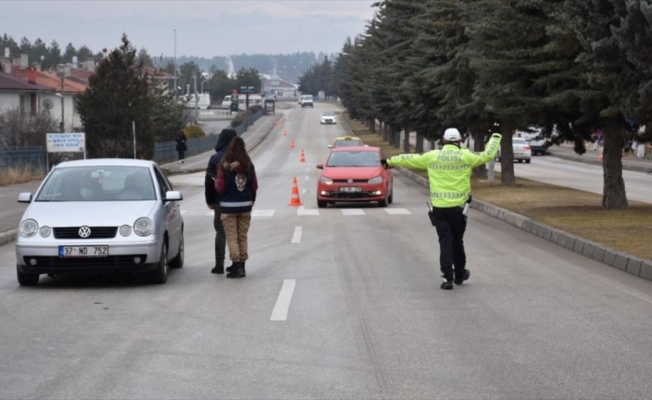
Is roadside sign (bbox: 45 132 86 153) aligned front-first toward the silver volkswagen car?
yes

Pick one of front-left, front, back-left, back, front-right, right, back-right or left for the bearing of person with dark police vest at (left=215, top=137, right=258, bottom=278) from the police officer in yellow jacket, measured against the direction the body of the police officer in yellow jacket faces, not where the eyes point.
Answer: left

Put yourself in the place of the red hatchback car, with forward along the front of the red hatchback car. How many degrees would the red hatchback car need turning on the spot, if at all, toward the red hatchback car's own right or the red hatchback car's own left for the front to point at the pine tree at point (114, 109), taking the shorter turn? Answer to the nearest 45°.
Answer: approximately 135° to the red hatchback car's own right

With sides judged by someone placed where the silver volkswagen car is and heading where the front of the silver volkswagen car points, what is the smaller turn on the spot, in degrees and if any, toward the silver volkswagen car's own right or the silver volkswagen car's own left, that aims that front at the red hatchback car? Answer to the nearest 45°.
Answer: approximately 135° to the silver volkswagen car's own left

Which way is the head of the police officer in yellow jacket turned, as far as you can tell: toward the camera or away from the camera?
away from the camera

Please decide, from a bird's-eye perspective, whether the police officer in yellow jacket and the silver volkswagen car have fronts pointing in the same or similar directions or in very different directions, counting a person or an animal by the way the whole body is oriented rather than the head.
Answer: very different directions

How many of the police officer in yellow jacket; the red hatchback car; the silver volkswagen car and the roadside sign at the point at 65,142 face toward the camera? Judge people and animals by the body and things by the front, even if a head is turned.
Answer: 3

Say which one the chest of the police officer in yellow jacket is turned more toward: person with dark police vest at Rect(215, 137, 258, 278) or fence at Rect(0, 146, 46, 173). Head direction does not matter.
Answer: the fence

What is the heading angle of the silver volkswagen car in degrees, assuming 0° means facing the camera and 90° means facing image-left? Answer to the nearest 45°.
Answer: approximately 0°

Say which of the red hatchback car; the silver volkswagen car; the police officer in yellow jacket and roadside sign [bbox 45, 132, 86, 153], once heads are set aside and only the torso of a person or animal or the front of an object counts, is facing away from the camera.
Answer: the police officer in yellow jacket

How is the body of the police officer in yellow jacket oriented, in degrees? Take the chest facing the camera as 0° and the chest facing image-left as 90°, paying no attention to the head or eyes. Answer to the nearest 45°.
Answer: approximately 180°

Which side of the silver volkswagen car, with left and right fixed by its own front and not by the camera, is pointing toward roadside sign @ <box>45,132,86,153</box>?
back
